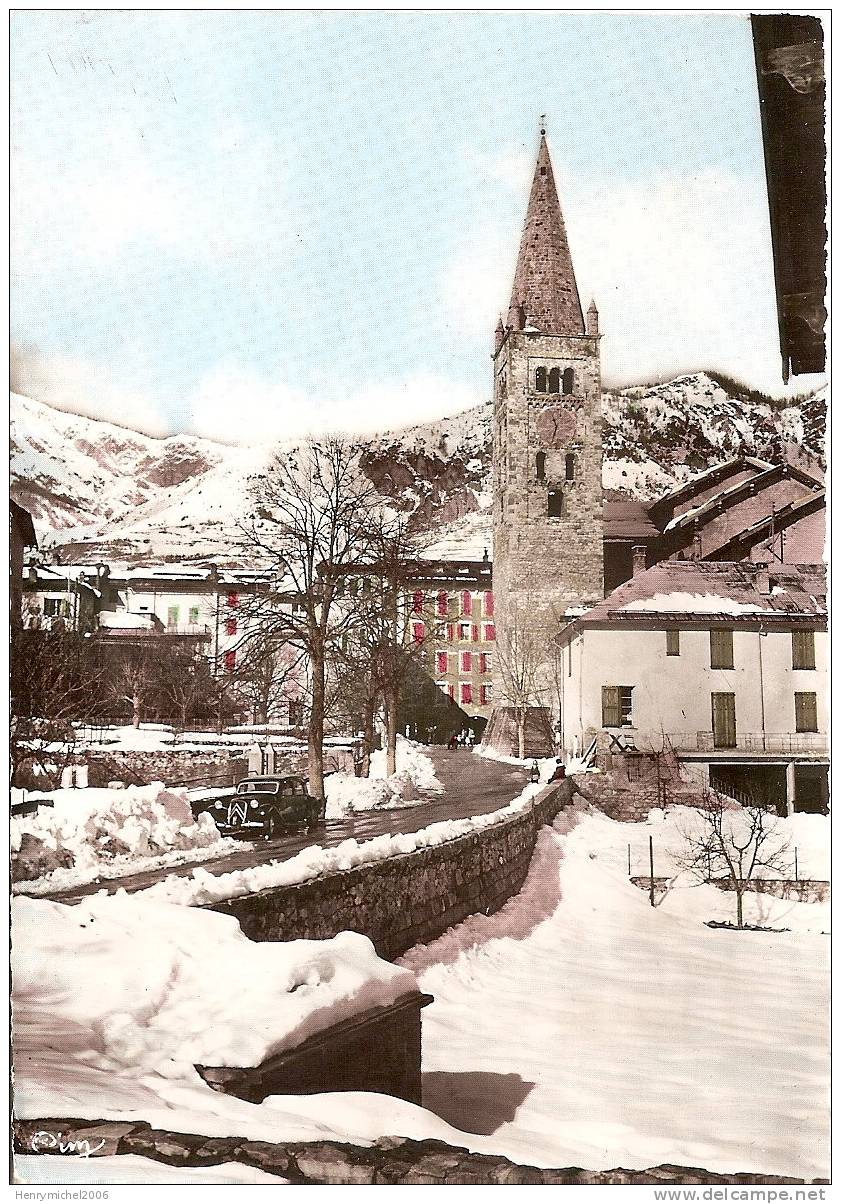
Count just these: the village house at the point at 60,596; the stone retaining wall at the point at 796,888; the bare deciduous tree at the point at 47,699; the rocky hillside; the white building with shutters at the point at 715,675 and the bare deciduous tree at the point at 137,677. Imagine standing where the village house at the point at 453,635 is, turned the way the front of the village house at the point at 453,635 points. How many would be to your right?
3

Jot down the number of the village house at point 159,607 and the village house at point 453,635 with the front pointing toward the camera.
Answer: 2

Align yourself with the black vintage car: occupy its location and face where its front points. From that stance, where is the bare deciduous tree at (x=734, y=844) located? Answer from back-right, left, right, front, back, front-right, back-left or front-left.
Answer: back-left

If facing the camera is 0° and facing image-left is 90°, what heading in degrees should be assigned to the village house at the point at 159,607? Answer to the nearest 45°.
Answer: approximately 0°

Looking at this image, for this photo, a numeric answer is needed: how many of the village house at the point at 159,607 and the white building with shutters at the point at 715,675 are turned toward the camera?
2
